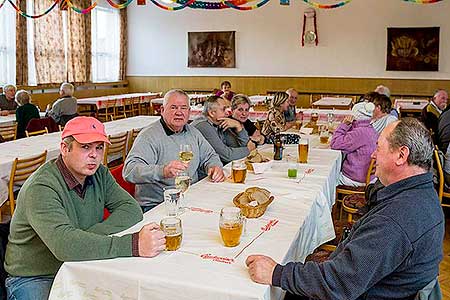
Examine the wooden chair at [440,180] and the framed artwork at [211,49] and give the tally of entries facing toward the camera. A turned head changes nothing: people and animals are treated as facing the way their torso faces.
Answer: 1

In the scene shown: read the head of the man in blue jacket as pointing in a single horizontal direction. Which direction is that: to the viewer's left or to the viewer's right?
to the viewer's left

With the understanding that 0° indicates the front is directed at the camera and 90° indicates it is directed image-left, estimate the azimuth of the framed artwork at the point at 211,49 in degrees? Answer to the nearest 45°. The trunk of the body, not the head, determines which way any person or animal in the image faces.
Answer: approximately 0°

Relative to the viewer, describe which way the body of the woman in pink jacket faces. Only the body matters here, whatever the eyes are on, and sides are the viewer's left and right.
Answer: facing away from the viewer and to the left of the viewer

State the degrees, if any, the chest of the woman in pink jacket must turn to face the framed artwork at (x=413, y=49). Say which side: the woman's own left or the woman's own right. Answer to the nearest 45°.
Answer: approximately 45° to the woman's own right
